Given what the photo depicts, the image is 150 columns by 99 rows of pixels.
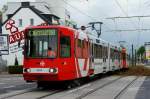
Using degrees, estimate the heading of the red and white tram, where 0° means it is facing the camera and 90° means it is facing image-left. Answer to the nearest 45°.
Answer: approximately 45°
